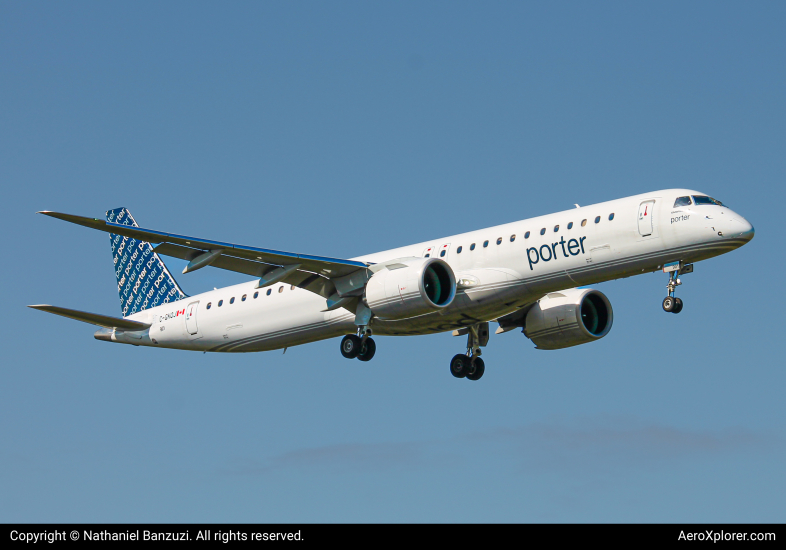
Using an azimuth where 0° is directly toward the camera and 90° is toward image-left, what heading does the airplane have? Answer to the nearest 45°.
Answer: approximately 315°
